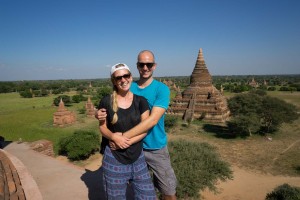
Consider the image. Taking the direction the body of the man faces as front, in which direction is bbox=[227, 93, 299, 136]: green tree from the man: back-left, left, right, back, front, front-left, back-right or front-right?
back

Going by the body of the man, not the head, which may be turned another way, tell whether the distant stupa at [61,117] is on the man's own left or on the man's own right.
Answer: on the man's own right

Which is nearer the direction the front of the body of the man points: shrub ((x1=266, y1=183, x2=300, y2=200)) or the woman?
the woman

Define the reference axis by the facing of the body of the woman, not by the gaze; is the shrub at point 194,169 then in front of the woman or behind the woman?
behind

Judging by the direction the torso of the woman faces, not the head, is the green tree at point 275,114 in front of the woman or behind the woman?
behind

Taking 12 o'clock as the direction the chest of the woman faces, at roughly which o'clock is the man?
The man is roughly at 8 o'clock from the woman.

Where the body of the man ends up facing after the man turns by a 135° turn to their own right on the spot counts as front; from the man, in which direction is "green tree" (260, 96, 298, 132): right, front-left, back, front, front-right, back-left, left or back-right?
front-right

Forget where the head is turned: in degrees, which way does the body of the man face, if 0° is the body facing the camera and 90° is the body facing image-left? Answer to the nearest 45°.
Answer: approximately 45°

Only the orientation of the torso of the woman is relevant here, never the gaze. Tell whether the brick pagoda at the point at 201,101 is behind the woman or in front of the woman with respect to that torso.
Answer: behind

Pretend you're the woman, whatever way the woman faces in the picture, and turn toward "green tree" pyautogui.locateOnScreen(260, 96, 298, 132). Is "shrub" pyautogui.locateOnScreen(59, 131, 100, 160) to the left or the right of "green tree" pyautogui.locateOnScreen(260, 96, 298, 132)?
left

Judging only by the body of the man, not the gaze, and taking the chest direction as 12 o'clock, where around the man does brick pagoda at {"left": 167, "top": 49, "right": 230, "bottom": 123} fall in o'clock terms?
The brick pagoda is roughly at 5 o'clock from the man.

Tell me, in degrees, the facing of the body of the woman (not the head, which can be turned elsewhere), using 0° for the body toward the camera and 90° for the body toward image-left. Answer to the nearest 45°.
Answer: approximately 0°
